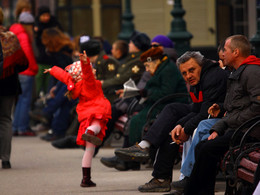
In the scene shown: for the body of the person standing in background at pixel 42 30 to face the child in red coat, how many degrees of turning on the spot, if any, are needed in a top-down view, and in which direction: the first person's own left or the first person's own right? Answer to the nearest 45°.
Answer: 0° — they already face them

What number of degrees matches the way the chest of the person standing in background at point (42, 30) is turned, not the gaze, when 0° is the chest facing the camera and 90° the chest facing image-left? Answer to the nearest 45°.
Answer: approximately 0°
